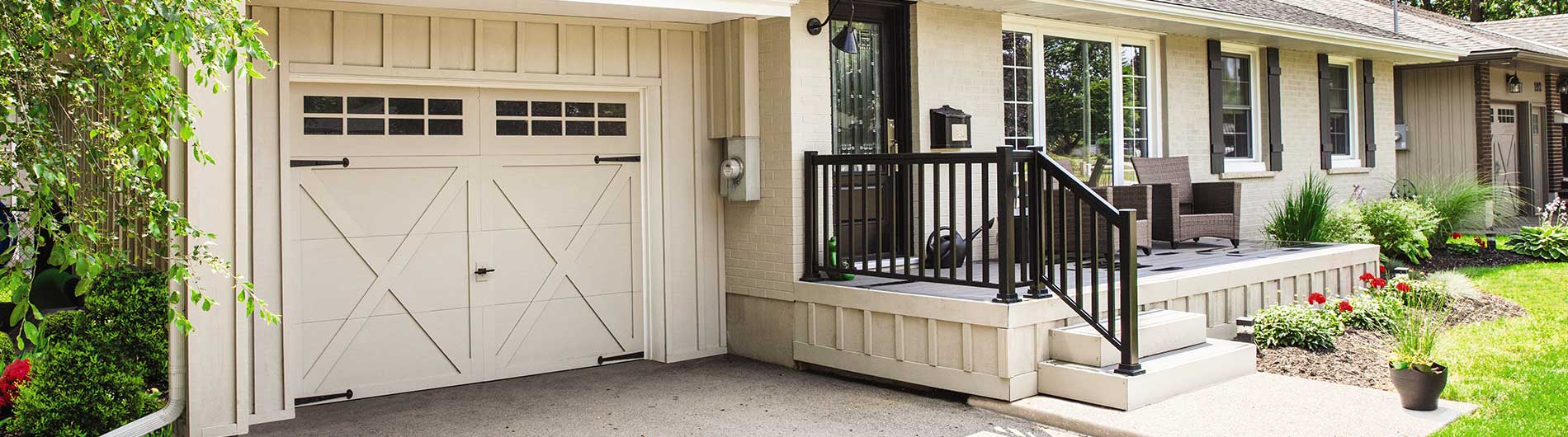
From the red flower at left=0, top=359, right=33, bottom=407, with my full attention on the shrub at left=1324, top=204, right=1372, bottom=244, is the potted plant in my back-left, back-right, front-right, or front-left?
front-right

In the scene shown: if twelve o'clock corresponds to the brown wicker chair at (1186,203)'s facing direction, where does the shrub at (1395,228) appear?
The shrub is roughly at 9 o'clock from the brown wicker chair.

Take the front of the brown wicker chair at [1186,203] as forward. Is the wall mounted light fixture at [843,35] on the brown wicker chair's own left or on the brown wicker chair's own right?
on the brown wicker chair's own right

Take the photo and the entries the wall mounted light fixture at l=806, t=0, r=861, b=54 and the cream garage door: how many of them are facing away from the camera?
0

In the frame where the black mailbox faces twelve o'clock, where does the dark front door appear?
The dark front door is roughly at 4 o'clock from the black mailbox.

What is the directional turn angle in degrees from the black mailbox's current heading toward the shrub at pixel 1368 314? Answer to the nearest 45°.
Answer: approximately 45° to its left

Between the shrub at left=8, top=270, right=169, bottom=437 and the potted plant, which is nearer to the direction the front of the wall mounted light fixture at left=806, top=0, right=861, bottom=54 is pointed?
the potted plant

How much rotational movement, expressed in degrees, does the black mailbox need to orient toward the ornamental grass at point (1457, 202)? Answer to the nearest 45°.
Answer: approximately 90° to its left

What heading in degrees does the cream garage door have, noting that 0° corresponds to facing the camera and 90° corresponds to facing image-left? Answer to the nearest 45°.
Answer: approximately 315°

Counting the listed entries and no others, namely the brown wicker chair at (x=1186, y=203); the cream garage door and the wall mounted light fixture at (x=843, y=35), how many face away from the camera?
0

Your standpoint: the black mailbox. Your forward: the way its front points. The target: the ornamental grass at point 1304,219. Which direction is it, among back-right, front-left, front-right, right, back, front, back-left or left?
left

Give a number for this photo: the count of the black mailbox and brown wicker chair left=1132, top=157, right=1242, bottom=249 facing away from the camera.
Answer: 0

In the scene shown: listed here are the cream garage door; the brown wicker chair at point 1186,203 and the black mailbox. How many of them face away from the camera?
0

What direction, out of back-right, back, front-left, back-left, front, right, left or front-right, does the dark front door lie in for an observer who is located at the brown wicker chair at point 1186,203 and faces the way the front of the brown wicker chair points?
right

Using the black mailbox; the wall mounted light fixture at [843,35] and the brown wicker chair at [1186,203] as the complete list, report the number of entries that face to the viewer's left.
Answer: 0

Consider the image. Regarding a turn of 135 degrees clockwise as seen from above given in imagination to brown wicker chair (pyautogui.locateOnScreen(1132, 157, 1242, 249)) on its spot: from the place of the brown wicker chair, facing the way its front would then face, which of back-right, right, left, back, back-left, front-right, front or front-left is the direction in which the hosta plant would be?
back-right

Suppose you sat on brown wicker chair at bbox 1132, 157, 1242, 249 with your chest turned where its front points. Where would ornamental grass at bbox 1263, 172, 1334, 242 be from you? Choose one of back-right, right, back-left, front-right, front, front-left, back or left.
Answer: left
